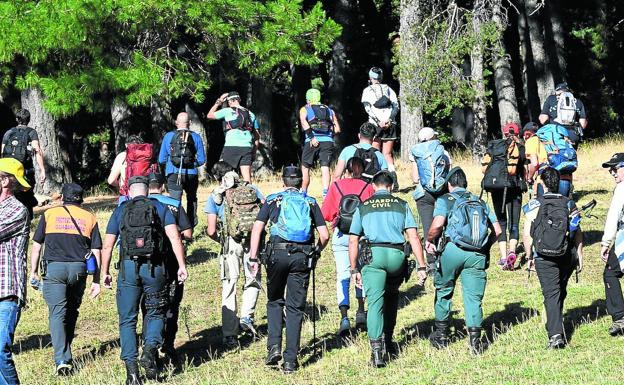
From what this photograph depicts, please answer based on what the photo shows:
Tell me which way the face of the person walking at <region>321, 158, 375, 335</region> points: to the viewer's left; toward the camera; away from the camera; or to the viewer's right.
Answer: away from the camera

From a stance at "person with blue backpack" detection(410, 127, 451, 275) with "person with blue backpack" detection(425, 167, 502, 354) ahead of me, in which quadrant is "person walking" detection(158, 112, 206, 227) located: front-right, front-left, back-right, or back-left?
back-right

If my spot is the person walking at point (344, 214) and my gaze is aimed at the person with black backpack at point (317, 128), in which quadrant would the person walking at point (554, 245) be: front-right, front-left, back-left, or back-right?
back-right

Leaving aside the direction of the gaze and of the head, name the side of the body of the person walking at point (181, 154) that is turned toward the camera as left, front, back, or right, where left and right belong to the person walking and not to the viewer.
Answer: back

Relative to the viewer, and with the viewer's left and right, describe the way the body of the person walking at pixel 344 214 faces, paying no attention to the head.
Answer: facing away from the viewer

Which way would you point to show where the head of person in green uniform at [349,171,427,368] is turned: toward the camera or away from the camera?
away from the camera

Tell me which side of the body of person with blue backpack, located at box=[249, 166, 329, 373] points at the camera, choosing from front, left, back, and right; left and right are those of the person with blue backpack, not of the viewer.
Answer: back

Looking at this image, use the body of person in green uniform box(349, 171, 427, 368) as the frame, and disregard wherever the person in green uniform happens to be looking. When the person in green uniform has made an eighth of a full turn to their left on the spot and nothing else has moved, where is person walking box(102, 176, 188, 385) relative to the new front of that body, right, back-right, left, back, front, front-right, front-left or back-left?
front-left

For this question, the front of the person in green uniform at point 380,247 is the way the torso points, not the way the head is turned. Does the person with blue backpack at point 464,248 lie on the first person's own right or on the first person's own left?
on the first person's own right

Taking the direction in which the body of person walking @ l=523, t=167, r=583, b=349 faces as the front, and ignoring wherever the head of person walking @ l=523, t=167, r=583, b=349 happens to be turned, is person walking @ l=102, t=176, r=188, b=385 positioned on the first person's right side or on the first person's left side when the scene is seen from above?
on the first person's left side

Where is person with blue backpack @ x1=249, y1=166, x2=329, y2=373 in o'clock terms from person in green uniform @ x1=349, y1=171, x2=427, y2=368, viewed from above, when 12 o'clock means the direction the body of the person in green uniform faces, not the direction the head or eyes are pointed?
The person with blue backpack is roughly at 9 o'clock from the person in green uniform.

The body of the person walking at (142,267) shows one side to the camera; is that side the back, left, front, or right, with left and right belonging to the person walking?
back

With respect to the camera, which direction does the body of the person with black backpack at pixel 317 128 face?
away from the camera

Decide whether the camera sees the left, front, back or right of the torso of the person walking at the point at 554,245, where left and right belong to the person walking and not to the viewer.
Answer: back

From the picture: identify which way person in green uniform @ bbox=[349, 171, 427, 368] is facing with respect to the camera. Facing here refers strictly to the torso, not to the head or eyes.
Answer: away from the camera
